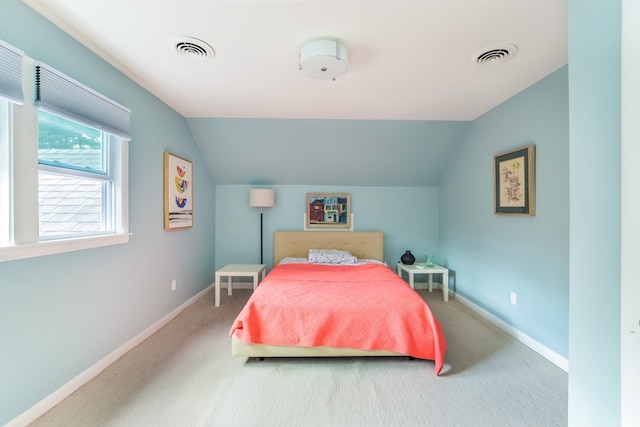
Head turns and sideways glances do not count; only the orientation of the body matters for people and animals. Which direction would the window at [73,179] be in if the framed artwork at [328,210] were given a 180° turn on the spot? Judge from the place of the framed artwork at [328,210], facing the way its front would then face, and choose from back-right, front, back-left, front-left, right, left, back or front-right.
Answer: back-left

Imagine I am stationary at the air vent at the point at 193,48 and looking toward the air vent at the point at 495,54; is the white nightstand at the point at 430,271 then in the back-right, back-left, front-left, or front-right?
front-left

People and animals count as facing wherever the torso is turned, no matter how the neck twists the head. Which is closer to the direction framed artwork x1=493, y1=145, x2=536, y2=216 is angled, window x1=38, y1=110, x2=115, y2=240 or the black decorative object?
the window

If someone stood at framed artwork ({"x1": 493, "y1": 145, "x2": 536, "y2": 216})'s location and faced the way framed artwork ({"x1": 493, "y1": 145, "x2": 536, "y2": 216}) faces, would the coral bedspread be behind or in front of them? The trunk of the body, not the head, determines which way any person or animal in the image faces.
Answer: in front

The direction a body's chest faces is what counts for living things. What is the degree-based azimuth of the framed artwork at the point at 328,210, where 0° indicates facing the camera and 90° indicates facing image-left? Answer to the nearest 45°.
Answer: approximately 0°

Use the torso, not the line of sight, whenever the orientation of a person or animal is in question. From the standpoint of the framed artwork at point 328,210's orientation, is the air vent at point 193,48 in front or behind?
in front

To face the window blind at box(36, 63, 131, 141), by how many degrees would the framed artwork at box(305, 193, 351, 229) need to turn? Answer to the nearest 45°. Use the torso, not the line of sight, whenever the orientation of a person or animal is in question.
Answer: approximately 45° to its right

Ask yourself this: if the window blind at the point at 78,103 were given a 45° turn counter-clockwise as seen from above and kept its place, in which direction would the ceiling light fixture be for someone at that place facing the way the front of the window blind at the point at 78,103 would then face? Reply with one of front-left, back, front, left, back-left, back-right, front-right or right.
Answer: front-right

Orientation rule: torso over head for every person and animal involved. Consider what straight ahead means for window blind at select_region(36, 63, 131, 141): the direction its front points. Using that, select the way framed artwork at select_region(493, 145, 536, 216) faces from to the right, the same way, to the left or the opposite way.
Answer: the opposite way

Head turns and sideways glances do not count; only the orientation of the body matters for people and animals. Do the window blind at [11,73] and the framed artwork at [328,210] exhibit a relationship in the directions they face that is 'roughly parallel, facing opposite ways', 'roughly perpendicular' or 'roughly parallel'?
roughly perpendicular

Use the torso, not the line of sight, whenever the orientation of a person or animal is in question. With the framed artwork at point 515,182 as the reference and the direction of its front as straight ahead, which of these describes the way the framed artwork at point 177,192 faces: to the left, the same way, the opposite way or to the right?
the opposite way

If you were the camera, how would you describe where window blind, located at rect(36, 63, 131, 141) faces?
facing the viewer and to the right of the viewer

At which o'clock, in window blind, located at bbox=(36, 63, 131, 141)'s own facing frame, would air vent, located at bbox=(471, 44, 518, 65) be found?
The air vent is roughly at 12 o'clock from the window blind.

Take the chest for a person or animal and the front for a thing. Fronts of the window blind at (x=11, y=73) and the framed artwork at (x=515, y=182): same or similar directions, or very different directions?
very different directions

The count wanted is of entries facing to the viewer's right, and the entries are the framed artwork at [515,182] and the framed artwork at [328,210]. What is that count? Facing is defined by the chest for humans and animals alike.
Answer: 0

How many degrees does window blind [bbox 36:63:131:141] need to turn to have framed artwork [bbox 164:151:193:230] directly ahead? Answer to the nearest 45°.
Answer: approximately 90° to its left
